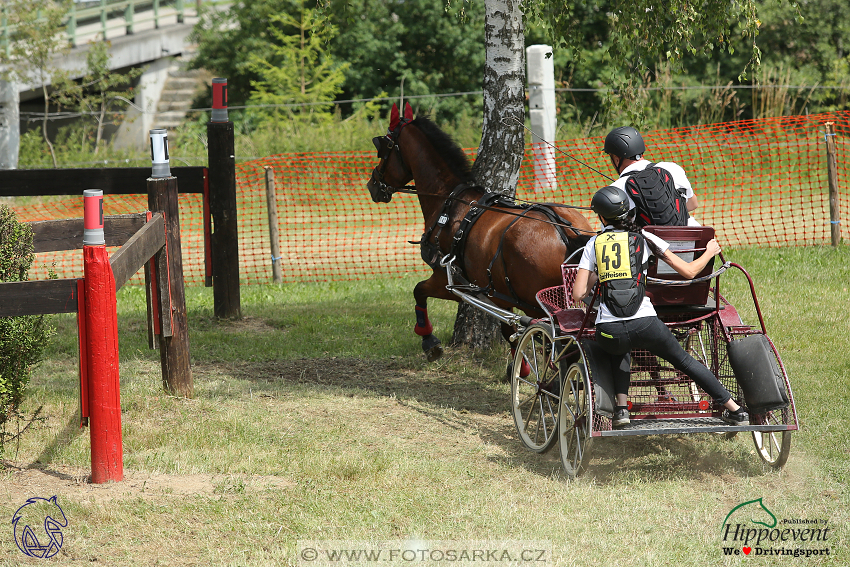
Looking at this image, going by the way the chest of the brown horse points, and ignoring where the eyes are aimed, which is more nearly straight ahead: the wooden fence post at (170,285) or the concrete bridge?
the concrete bridge

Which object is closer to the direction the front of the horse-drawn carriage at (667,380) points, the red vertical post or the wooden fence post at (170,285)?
the wooden fence post

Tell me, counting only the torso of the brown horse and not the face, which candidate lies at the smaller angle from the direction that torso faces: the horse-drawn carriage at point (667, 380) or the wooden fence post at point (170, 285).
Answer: the wooden fence post

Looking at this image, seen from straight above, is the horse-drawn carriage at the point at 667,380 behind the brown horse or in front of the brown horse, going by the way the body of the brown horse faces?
behind

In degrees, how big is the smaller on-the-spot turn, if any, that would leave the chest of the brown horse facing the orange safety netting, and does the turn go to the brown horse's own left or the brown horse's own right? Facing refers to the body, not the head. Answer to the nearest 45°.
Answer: approximately 45° to the brown horse's own right

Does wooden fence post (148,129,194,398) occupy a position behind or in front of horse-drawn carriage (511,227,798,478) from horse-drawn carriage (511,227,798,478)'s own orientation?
in front

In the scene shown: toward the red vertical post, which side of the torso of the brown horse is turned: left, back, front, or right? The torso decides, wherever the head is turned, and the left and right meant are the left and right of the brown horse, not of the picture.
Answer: left

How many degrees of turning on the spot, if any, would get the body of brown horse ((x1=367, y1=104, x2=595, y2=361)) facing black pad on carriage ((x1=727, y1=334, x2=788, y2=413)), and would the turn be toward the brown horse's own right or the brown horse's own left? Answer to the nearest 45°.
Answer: approximately 180°

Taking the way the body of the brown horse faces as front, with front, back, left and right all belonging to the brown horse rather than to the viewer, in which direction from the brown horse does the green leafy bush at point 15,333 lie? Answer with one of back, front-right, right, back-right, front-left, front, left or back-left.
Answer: left

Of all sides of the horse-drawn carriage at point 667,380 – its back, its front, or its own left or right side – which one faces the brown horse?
front

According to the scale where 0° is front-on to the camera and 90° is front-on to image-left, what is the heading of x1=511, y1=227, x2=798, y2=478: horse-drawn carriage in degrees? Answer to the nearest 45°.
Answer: approximately 135°

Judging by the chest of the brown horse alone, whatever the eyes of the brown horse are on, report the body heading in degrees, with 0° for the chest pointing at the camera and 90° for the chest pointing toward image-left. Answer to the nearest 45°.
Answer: approximately 135°

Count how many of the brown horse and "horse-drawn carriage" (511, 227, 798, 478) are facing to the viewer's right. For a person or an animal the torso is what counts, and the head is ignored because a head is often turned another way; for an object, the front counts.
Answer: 0

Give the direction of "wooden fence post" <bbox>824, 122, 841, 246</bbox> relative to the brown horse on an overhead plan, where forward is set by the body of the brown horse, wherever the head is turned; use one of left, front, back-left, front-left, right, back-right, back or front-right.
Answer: right
